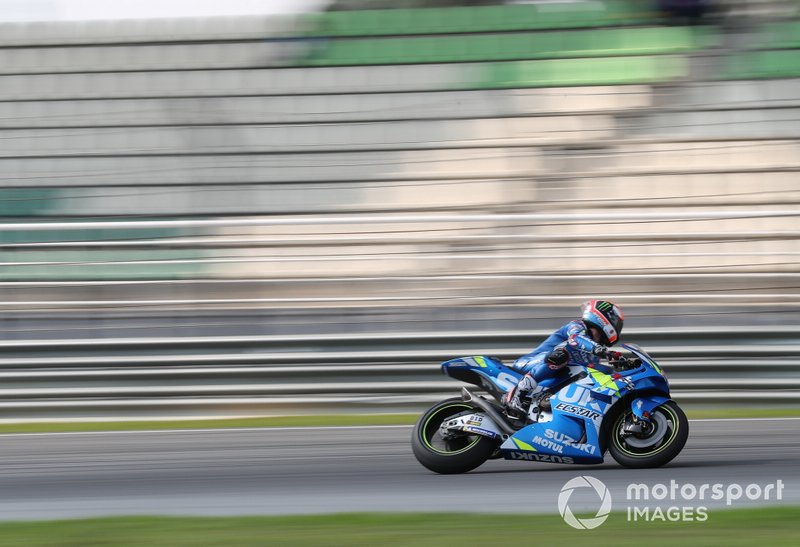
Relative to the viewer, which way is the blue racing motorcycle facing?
to the viewer's right

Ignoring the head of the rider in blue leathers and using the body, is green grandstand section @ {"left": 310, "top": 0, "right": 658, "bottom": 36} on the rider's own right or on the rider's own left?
on the rider's own left

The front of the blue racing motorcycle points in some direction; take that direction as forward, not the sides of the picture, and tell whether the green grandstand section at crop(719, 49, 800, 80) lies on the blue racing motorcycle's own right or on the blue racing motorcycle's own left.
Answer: on the blue racing motorcycle's own left

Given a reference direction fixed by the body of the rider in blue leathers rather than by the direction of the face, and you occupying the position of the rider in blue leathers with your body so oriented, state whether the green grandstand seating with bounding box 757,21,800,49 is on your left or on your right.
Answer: on your left

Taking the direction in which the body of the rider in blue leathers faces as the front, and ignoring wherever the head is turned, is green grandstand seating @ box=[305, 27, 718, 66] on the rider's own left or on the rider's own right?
on the rider's own left

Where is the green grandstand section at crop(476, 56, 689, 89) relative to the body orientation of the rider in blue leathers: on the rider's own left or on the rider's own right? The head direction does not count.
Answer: on the rider's own left

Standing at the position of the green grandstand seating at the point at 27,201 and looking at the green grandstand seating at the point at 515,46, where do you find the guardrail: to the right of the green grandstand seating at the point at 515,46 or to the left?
right

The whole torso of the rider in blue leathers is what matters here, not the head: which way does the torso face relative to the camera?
to the viewer's right

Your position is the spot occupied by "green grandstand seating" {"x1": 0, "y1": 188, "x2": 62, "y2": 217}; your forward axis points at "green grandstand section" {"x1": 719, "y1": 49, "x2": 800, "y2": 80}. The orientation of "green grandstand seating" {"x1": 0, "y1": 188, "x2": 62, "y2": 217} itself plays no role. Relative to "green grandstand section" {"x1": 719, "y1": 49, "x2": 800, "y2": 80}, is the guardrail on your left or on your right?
right
